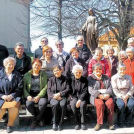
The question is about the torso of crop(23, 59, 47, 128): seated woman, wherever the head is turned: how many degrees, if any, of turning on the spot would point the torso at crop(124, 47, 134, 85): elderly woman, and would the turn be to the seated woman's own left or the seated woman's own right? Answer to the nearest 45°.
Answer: approximately 90° to the seated woman's own left

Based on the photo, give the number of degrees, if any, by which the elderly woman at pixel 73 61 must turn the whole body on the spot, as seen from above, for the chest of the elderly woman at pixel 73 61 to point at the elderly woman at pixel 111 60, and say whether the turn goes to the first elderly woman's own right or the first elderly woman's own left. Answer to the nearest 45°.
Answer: approximately 90° to the first elderly woman's own left

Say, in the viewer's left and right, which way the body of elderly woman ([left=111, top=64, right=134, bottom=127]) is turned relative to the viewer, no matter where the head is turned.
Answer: facing the viewer

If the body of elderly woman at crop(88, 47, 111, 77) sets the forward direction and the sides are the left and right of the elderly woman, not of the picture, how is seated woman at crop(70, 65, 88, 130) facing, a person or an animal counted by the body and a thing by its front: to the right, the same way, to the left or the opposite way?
the same way

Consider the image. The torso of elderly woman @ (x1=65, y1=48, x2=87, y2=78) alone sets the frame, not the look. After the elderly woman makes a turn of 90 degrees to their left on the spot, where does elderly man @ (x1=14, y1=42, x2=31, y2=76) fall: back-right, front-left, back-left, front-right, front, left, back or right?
back

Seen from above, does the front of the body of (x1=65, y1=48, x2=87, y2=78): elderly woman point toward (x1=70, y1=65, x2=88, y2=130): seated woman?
yes

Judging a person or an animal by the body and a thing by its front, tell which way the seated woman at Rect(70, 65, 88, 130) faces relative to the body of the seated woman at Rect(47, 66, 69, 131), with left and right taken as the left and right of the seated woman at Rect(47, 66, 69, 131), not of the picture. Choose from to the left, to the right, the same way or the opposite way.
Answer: the same way

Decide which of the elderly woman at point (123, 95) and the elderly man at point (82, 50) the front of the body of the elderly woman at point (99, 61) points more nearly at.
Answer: the elderly woman

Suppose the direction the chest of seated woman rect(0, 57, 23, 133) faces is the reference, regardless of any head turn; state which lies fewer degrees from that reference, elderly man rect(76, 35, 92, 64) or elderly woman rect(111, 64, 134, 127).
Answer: the elderly woman

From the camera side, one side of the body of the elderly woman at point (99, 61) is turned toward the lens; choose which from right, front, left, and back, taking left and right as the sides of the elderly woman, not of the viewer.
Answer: front

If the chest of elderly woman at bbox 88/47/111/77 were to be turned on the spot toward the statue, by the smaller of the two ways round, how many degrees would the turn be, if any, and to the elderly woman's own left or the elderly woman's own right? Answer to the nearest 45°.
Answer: approximately 180°

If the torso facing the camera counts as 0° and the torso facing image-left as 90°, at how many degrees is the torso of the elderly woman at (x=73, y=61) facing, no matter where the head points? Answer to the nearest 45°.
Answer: approximately 0°

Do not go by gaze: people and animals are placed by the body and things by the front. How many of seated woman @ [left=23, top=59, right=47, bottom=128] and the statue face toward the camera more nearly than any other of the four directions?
2

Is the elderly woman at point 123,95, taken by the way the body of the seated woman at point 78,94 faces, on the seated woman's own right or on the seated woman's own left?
on the seated woman's own left

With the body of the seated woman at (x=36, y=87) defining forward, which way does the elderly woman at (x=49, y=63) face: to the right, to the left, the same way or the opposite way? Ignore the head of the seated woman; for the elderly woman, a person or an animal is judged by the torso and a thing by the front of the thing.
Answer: the same way

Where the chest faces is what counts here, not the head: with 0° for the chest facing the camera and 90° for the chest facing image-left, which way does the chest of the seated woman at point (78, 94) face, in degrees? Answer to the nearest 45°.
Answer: approximately 0°

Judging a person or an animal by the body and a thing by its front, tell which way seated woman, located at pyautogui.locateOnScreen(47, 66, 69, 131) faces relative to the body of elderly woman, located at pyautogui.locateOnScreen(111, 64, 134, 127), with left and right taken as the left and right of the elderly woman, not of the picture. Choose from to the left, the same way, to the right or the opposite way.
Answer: the same way

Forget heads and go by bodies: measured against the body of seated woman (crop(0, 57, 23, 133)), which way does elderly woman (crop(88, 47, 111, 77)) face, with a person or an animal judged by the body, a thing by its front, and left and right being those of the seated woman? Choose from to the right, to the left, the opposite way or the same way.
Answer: the same way
